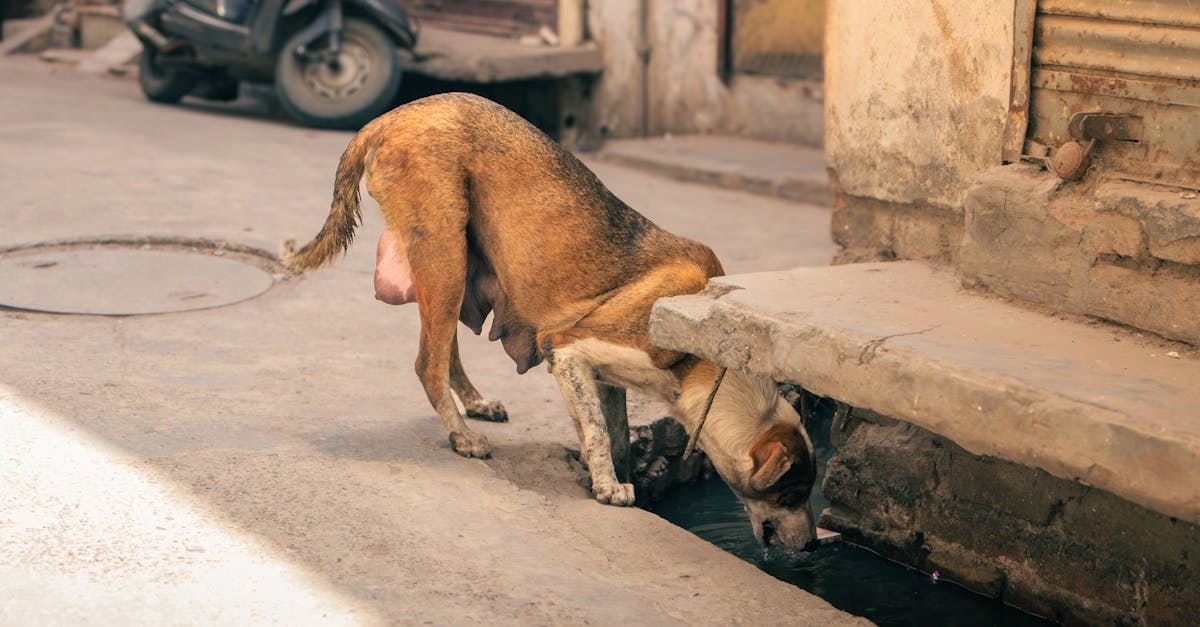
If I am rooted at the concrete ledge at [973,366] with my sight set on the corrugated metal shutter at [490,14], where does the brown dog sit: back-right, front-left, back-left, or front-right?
front-left

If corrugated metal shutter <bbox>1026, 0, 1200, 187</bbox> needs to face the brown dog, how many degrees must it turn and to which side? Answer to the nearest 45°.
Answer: approximately 45° to its right

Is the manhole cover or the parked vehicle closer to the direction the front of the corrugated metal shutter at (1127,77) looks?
the manhole cover

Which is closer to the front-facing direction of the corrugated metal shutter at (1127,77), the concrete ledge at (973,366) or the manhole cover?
the concrete ledge

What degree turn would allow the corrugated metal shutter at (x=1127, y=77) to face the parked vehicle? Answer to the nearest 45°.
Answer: approximately 90° to its right

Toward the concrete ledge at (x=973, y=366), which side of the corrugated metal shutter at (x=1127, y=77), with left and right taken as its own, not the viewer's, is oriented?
front

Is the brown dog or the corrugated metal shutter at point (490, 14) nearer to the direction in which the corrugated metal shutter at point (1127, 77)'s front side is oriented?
the brown dog

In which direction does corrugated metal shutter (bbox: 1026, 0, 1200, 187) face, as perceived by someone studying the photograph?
facing the viewer and to the left of the viewer

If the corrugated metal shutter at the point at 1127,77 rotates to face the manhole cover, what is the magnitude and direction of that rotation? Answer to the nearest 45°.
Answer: approximately 45° to its right

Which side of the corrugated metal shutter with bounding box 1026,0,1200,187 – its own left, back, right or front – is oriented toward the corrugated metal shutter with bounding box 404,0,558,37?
right

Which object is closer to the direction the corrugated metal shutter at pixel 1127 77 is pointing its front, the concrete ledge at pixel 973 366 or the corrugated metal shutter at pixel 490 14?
the concrete ledge

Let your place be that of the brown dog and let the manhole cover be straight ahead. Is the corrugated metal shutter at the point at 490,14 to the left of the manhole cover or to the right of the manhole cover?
right

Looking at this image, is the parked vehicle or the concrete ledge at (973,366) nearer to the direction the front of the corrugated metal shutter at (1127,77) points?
the concrete ledge
